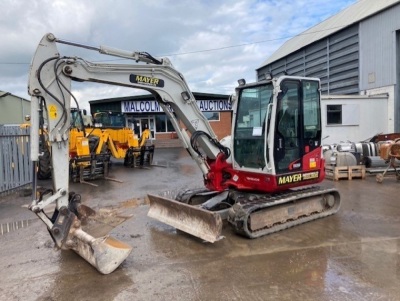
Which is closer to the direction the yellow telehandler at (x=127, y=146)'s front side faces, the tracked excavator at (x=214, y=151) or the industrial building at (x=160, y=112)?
the tracked excavator

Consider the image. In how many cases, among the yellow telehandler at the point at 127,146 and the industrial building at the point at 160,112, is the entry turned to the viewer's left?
0

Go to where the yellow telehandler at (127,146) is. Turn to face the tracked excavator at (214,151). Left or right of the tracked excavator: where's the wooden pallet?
left

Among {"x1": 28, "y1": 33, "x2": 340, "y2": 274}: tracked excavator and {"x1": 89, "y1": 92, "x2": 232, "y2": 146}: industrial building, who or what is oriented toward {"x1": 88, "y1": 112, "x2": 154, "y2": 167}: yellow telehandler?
the industrial building

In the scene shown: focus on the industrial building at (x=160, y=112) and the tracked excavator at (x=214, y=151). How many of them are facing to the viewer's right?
0

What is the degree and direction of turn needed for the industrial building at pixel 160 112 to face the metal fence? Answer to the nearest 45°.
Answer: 0° — it already faces it

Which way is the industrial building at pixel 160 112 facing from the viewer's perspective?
toward the camera

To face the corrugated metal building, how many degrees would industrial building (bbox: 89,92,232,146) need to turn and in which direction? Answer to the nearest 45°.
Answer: approximately 45° to its left

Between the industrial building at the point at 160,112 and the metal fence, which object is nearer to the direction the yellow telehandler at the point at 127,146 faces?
the metal fence

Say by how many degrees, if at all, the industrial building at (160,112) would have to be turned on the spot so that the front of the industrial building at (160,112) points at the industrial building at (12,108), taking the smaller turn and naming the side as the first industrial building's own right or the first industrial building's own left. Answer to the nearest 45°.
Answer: approximately 135° to the first industrial building's own right

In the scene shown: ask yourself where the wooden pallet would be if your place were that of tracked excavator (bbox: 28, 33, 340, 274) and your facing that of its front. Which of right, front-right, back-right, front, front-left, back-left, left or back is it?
back

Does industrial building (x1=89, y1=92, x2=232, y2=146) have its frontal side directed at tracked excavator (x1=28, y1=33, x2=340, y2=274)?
yes

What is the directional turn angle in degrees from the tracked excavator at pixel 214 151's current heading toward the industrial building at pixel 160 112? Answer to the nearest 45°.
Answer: approximately 135° to its right

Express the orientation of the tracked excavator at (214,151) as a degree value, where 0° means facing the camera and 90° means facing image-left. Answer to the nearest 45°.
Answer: approximately 45°

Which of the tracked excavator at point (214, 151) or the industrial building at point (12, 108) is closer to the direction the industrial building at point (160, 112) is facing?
the tracked excavator
